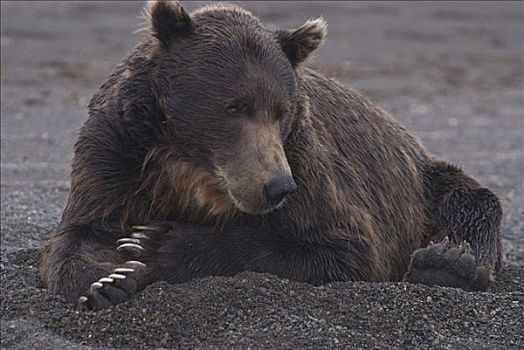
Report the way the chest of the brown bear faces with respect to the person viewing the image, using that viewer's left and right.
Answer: facing the viewer and to the left of the viewer
